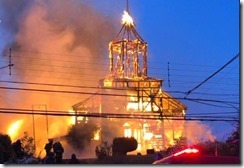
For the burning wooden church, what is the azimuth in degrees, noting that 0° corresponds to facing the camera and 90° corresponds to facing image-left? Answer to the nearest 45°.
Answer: approximately 0°
